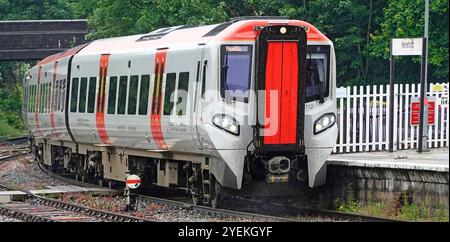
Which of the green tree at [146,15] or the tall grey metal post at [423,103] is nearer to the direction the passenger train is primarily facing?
the tall grey metal post

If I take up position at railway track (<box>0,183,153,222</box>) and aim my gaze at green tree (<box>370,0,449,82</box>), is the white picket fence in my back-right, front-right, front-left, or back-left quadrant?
front-right

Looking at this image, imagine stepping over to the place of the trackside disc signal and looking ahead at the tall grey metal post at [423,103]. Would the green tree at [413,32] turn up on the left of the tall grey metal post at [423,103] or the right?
left

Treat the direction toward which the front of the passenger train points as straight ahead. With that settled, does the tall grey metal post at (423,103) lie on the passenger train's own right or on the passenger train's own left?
on the passenger train's own left

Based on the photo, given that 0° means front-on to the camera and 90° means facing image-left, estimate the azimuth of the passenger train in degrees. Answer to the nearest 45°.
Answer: approximately 315°

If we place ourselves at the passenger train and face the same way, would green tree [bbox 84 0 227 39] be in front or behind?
behind
